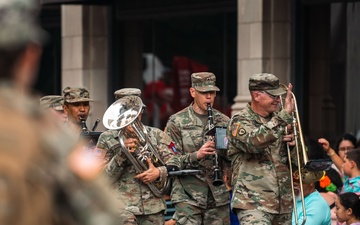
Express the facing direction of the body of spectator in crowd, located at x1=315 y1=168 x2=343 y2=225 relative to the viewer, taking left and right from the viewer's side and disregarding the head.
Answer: facing to the left of the viewer

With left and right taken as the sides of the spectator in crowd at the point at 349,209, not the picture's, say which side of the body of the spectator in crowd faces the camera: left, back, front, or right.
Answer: left

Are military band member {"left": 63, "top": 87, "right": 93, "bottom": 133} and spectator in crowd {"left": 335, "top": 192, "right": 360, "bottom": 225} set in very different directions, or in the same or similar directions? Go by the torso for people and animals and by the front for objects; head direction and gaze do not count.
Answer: very different directions

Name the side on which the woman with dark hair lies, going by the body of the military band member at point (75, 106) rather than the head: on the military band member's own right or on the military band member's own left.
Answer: on the military band member's own left

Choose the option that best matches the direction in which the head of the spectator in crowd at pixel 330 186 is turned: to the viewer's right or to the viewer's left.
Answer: to the viewer's left

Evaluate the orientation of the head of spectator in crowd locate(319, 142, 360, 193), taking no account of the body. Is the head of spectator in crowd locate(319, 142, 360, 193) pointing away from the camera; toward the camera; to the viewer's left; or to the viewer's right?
to the viewer's left

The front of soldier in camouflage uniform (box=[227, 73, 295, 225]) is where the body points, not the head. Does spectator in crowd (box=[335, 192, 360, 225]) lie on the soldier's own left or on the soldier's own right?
on the soldier's own left

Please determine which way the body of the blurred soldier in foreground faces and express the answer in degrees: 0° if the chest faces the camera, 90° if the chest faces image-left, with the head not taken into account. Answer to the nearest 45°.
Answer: approximately 225°

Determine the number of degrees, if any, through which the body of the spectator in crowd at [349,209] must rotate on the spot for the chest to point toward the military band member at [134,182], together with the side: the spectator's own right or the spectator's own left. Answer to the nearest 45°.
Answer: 0° — they already face them
